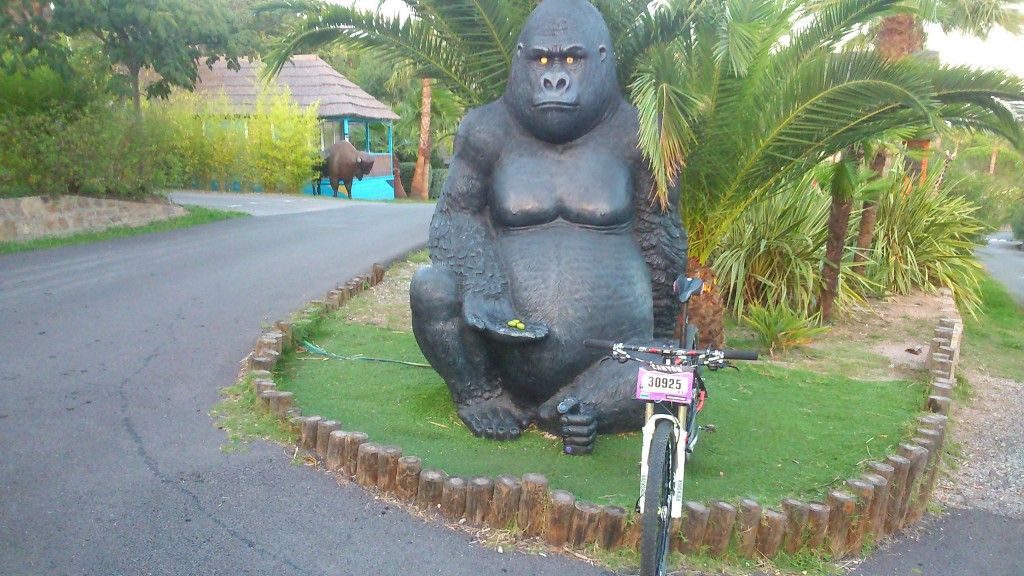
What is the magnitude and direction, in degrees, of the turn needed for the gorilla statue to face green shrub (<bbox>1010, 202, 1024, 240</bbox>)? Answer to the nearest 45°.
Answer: approximately 135° to its left

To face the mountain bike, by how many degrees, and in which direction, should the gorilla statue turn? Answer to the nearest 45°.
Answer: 0° — it already faces it

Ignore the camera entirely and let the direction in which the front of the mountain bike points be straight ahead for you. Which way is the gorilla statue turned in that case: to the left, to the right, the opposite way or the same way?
the same way

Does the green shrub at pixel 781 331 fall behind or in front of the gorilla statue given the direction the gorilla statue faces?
behind

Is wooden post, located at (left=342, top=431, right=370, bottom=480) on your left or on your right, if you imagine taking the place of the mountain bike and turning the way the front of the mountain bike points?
on your right

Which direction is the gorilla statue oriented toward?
toward the camera

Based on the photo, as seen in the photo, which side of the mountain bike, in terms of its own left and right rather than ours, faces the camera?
front

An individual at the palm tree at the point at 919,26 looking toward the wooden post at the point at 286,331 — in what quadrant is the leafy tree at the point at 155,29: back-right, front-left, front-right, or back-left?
front-right

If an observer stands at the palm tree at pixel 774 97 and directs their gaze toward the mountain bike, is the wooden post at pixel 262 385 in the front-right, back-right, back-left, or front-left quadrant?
front-right

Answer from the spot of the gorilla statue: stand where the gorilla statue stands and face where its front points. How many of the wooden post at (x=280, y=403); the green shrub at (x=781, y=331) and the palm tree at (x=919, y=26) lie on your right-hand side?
1

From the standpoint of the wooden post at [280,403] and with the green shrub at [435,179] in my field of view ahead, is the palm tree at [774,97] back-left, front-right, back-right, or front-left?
front-right

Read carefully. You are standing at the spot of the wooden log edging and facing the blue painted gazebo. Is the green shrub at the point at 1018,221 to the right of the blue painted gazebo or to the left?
right

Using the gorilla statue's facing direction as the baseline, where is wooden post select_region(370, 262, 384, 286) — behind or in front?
behind
